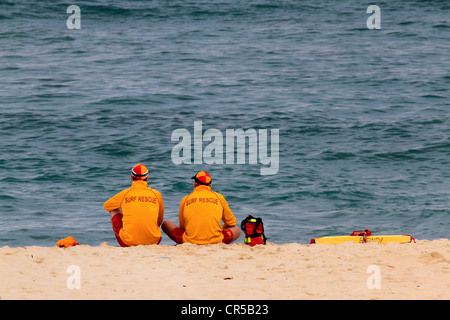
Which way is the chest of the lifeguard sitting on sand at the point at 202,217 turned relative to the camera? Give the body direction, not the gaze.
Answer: away from the camera

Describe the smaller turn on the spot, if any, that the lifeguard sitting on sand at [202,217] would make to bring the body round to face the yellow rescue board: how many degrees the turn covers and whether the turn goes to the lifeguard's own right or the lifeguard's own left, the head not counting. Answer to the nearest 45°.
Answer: approximately 90° to the lifeguard's own right

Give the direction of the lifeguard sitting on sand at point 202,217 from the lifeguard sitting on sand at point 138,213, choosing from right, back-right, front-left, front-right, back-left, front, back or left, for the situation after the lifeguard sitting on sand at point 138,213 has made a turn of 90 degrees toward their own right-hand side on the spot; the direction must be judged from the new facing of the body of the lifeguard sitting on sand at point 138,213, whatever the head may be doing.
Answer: front

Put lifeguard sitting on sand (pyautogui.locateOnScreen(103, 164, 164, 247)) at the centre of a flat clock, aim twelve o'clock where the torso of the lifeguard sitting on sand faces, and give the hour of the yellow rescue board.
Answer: The yellow rescue board is roughly at 3 o'clock from the lifeguard sitting on sand.

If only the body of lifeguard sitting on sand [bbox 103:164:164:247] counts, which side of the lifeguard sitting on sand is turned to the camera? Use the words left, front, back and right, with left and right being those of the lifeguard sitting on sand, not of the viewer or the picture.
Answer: back
